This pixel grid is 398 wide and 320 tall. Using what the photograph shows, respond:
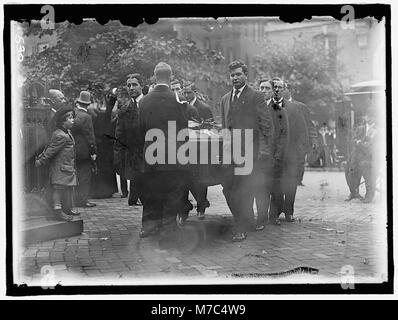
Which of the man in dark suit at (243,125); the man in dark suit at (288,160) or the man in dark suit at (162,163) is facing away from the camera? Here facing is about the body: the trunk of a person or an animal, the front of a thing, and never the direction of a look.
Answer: the man in dark suit at (162,163)

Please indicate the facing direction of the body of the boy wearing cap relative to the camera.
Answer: to the viewer's right

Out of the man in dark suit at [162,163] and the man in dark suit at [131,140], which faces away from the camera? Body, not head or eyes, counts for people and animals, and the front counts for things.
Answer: the man in dark suit at [162,163]

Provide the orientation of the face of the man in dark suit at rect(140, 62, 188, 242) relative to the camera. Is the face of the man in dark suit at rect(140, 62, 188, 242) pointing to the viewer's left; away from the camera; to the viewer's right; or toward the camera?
away from the camera

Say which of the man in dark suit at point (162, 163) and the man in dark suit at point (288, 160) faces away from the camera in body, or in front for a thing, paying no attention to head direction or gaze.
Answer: the man in dark suit at point (162, 163)

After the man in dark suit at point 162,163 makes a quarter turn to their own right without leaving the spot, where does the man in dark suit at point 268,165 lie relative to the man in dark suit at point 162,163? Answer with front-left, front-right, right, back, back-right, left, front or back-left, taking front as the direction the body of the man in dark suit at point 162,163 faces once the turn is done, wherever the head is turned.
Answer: front

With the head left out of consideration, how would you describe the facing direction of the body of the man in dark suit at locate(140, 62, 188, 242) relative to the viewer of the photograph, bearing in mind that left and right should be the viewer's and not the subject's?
facing away from the viewer

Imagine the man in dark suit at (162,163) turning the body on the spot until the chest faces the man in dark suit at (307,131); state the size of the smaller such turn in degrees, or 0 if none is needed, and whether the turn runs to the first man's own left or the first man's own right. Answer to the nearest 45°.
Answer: approximately 90° to the first man's own right

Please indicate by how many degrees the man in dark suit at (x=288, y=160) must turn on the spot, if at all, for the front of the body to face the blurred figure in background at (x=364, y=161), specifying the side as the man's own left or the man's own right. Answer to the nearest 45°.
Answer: approximately 135° to the man's own left
